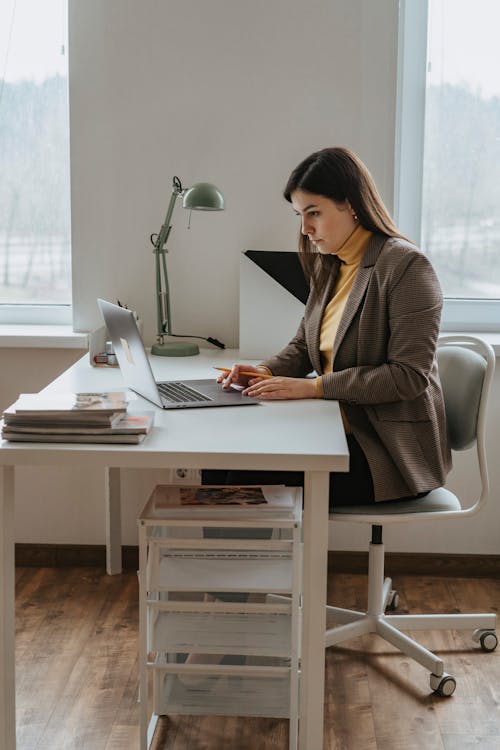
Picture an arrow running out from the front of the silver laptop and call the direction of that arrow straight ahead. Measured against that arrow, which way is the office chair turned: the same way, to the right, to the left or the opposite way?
the opposite way

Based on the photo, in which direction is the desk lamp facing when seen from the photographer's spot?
facing to the right of the viewer

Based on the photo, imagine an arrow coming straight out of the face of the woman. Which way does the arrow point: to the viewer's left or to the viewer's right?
to the viewer's left

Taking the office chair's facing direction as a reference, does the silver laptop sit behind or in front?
in front

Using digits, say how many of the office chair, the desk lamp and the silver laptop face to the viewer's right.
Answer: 2

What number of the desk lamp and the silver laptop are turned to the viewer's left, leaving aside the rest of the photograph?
0

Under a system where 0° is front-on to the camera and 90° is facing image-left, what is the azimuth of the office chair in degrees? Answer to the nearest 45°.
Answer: approximately 90°

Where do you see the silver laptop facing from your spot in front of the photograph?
facing to the right of the viewer

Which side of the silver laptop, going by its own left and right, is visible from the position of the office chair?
front
